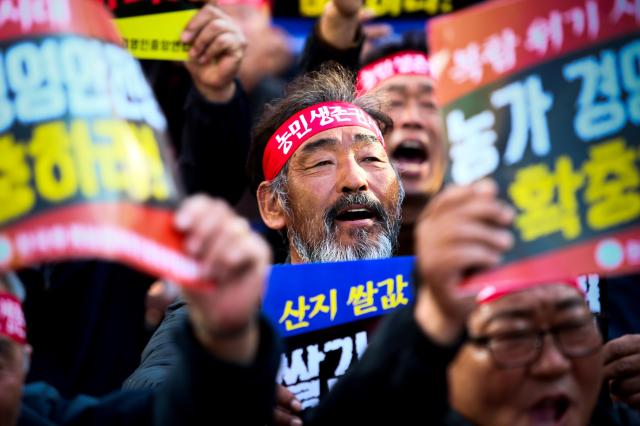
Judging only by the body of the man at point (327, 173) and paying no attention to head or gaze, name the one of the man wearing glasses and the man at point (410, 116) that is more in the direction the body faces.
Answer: the man wearing glasses

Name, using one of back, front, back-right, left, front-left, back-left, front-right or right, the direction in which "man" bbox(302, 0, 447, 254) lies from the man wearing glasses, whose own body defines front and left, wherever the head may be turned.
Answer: back-left

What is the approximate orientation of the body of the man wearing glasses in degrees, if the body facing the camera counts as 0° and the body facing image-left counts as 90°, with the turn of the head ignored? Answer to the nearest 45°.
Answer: approximately 315°
